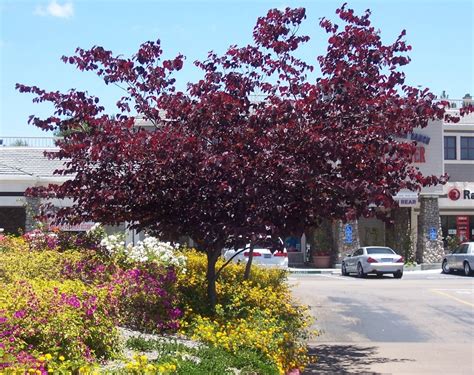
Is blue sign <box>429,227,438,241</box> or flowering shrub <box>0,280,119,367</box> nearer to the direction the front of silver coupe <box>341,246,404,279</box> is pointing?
the blue sign

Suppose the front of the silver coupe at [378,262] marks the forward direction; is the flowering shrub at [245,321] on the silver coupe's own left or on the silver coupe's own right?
on the silver coupe's own left

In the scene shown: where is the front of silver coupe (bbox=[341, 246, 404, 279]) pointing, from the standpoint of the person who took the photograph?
facing away from the viewer and to the left of the viewer

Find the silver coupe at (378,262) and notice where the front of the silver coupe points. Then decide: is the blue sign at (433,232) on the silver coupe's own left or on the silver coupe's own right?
on the silver coupe's own right

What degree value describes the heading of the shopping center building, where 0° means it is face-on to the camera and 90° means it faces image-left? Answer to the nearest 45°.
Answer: approximately 0°
